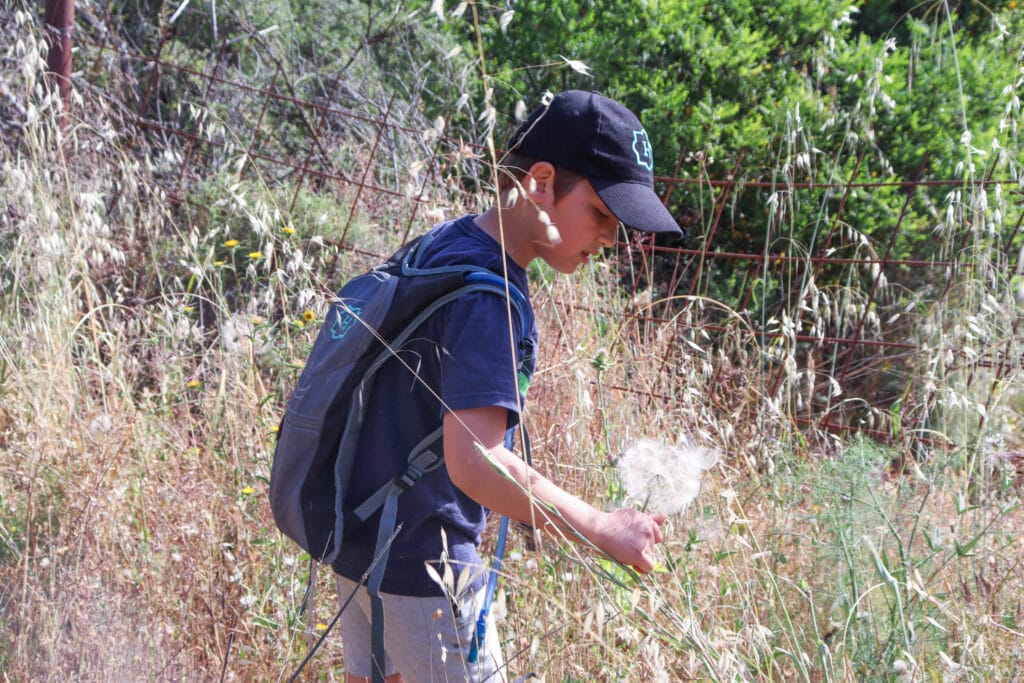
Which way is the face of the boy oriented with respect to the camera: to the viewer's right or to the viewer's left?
to the viewer's right

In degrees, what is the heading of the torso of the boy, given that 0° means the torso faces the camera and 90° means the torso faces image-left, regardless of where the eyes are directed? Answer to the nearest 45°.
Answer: approximately 270°

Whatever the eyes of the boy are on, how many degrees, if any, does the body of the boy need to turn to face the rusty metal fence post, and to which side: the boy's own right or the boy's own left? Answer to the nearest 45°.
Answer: approximately 135° to the boy's own left
